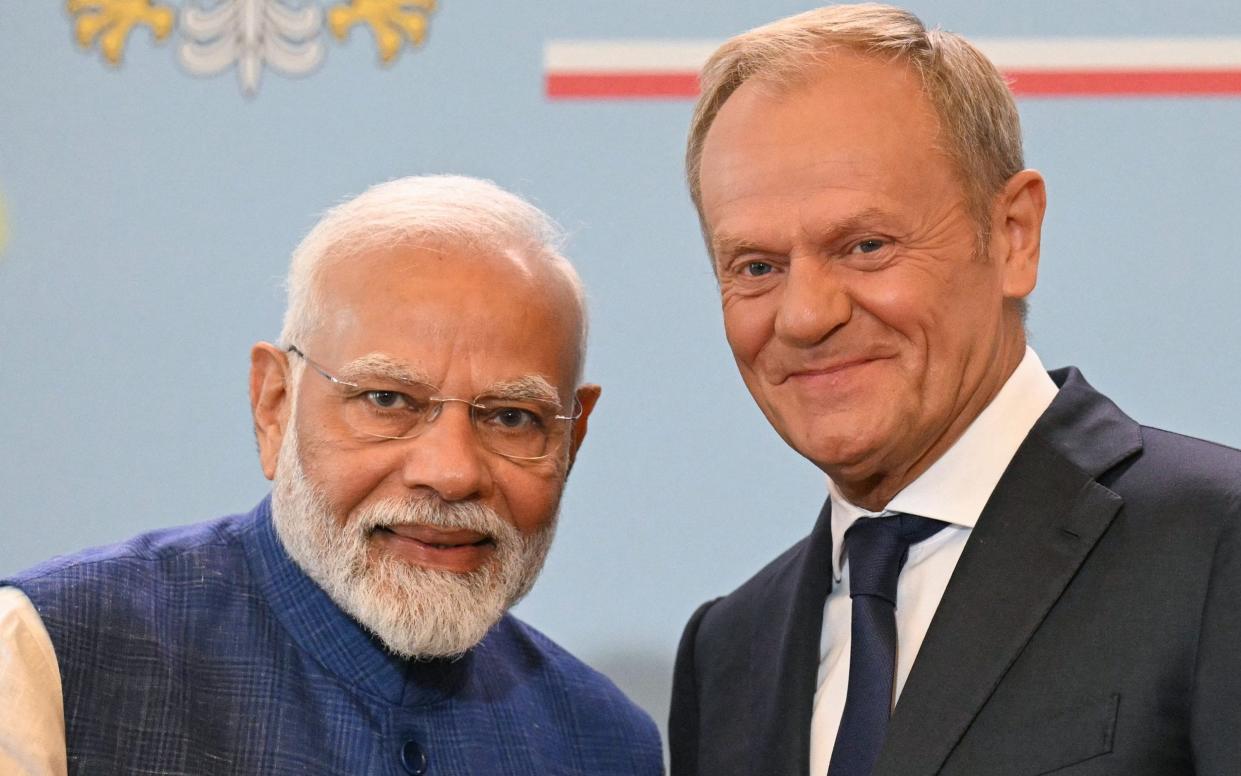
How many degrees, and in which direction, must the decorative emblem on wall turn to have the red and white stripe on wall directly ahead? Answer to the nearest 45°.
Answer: approximately 90° to its left

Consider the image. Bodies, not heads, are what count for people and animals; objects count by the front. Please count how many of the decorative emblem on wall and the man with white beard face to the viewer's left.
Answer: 0

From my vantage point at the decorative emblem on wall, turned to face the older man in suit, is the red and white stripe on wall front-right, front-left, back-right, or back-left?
front-left

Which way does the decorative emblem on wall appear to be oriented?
toward the camera

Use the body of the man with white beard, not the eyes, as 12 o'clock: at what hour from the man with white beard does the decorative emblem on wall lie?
The decorative emblem on wall is roughly at 7 o'clock from the man with white beard.

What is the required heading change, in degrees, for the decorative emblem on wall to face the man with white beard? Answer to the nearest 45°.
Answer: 0° — it already faces them

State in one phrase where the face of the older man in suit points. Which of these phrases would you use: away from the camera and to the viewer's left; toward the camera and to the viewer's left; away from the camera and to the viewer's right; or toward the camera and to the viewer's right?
toward the camera and to the viewer's left

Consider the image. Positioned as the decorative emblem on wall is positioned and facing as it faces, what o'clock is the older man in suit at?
The older man in suit is roughly at 11 o'clock from the decorative emblem on wall.

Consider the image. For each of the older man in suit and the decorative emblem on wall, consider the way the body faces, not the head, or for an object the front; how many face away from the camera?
0

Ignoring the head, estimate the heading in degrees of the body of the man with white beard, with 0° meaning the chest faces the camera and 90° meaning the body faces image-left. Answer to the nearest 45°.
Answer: approximately 315°

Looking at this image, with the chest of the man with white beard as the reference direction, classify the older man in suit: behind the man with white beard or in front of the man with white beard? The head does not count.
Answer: in front

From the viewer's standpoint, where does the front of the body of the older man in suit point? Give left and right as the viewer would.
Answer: facing the viewer and to the left of the viewer

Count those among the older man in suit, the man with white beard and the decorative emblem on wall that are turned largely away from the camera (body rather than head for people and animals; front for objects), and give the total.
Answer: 0

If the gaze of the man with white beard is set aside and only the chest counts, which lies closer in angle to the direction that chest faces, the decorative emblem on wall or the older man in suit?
the older man in suit

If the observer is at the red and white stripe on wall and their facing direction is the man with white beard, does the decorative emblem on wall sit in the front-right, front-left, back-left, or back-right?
front-right

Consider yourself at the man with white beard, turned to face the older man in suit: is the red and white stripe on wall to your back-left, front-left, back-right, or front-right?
front-left
